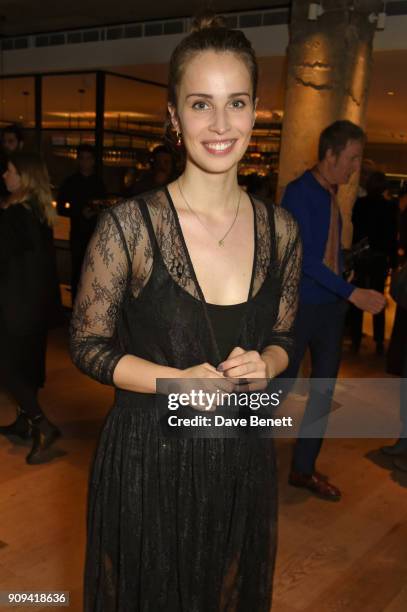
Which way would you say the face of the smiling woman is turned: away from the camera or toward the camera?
toward the camera

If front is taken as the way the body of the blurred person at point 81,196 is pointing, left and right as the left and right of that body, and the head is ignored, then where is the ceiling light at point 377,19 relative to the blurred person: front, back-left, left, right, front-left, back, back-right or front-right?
front-left

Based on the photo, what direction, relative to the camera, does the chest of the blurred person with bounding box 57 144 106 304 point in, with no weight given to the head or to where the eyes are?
toward the camera

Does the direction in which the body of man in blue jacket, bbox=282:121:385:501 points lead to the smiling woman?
no

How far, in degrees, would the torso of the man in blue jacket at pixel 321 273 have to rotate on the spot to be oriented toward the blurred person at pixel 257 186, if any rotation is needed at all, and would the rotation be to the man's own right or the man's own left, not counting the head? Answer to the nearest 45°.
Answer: approximately 90° to the man's own left

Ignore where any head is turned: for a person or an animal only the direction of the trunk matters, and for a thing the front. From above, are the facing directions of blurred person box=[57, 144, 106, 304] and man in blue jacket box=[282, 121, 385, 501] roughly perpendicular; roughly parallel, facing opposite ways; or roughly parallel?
roughly perpendicular

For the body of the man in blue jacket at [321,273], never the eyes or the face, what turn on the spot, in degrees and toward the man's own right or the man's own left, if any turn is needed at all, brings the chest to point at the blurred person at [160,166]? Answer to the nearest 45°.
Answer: approximately 135° to the man's own left

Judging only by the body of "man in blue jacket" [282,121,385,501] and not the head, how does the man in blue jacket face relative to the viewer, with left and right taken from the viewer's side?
facing to the right of the viewer

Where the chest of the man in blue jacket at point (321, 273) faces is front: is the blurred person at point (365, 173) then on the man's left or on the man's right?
on the man's left

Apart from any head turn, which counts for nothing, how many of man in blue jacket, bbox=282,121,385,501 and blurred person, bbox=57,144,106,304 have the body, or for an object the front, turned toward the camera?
1

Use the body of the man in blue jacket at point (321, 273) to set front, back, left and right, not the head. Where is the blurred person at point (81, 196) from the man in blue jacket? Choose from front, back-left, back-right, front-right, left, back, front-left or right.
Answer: back-left
